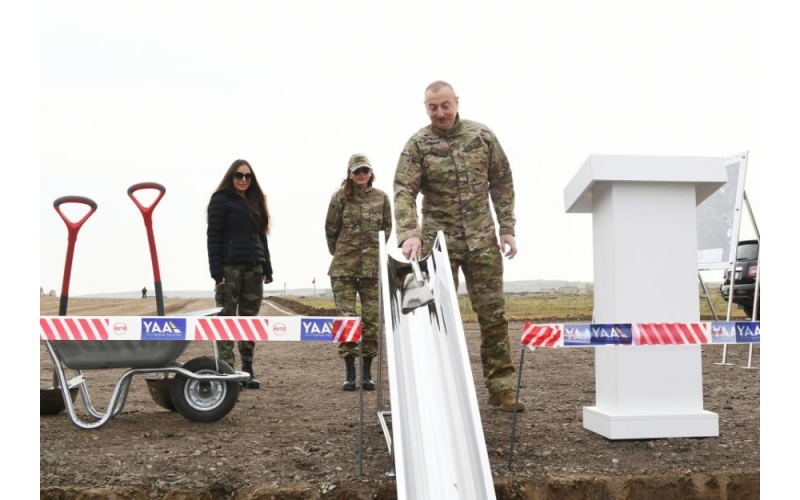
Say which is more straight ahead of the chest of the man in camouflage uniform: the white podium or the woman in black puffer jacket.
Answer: the white podium

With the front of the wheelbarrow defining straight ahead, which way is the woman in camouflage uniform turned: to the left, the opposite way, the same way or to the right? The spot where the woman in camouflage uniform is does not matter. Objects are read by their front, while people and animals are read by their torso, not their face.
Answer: to the right

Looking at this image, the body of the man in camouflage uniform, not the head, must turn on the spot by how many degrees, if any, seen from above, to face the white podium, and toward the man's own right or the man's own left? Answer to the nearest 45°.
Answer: approximately 45° to the man's own left

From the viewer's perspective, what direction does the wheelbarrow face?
to the viewer's right

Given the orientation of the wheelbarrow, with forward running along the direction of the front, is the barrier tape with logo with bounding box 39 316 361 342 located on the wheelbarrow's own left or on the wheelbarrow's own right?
on the wheelbarrow's own right

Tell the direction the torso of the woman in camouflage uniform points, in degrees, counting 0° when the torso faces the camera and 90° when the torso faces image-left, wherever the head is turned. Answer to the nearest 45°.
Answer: approximately 0°

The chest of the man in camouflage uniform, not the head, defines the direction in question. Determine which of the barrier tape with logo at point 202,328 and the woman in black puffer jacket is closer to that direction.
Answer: the barrier tape with logo

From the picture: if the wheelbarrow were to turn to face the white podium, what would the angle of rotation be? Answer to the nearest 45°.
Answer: approximately 45° to its right

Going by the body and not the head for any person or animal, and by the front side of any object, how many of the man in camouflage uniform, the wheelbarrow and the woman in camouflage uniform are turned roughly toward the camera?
2

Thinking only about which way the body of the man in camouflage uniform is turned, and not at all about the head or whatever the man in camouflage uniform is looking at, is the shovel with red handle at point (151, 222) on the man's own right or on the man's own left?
on the man's own right
